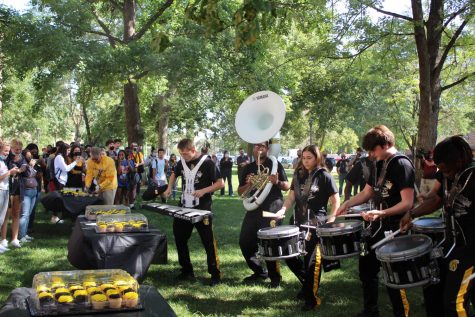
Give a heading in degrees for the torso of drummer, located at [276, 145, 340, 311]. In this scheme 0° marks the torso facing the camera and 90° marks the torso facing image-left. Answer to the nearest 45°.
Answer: approximately 45°

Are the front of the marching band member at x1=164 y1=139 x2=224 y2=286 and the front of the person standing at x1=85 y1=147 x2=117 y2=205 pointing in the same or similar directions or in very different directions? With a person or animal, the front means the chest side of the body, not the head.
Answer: same or similar directions

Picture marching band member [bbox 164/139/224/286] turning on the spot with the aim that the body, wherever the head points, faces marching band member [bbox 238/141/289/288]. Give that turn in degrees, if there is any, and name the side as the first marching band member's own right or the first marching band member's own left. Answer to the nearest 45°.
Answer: approximately 135° to the first marching band member's own left

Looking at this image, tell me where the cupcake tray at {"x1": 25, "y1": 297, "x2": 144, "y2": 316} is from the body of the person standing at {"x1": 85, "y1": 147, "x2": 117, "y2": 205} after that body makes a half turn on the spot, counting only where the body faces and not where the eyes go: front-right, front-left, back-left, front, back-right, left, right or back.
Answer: back-right

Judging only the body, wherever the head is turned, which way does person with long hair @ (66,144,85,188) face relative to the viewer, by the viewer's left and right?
facing the viewer and to the right of the viewer

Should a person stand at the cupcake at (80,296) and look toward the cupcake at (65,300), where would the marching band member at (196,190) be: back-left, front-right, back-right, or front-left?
back-right

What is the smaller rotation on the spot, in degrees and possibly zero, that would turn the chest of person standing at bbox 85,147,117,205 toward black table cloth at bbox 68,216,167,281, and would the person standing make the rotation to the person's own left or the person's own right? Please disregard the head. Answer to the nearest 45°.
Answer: approximately 45° to the person's own left

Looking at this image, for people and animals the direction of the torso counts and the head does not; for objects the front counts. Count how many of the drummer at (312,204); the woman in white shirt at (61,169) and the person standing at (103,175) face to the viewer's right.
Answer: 1

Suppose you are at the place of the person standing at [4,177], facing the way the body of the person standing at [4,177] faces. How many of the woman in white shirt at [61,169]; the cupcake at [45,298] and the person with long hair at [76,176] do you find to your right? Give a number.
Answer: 1

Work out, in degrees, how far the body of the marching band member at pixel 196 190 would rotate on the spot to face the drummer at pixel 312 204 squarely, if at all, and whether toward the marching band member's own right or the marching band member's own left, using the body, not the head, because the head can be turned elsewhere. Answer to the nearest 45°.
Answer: approximately 90° to the marching band member's own left

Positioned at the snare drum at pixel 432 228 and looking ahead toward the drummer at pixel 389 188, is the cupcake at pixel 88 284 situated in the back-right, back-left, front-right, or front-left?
front-left

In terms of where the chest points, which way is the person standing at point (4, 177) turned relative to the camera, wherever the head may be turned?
to the viewer's right

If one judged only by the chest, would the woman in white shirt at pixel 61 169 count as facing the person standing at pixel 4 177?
no

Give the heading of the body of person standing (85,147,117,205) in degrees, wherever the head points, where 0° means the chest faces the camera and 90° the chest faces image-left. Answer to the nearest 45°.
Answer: approximately 45°

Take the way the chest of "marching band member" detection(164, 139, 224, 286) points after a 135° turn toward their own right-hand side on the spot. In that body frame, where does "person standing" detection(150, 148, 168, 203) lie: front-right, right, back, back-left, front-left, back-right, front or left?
front

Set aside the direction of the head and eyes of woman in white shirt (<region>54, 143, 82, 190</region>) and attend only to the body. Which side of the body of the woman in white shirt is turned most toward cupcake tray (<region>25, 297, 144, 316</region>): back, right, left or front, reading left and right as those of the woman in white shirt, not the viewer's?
right

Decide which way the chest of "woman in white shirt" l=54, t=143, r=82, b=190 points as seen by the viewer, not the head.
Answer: to the viewer's right

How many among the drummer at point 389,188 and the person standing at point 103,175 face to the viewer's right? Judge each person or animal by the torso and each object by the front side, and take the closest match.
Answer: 0

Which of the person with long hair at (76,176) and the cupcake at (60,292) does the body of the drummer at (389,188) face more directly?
the cupcake

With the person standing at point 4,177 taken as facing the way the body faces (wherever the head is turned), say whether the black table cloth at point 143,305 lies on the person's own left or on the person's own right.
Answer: on the person's own right

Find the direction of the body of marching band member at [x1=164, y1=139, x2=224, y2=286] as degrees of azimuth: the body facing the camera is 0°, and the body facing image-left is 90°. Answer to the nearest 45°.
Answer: approximately 45°

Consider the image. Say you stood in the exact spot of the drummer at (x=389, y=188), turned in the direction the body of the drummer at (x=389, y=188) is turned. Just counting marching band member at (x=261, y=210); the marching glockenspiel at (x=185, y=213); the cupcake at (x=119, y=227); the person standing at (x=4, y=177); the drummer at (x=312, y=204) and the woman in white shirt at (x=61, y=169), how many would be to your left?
0
